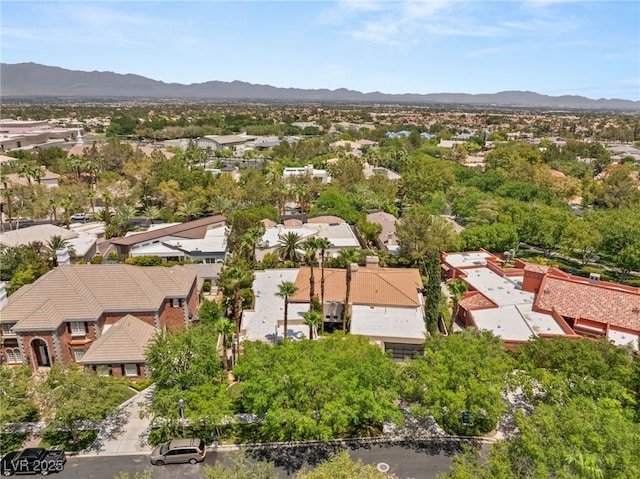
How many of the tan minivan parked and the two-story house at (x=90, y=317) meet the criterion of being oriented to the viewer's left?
1

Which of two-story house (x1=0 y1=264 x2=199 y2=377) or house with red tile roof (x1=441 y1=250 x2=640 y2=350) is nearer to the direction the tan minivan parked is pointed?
the two-story house

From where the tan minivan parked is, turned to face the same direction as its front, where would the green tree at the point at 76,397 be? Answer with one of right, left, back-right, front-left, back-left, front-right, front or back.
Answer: front-right

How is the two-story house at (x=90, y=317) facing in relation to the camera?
toward the camera

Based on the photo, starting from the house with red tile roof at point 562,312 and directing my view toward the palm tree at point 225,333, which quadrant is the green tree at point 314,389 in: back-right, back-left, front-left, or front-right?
front-left

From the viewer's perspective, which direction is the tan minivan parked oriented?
to the viewer's left

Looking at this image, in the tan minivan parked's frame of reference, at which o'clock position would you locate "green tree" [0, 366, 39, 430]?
The green tree is roughly at 1 o'clock from the tan minivan parked.

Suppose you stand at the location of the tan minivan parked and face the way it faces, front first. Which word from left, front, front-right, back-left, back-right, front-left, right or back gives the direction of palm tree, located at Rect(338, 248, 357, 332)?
back-right

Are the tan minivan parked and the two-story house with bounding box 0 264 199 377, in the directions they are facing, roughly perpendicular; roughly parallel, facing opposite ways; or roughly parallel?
roughly perpendicular

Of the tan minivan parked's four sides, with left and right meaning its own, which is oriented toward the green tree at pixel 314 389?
back

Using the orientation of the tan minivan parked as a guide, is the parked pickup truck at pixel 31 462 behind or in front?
in front

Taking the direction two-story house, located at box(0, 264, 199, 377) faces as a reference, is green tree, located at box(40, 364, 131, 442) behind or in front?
in front

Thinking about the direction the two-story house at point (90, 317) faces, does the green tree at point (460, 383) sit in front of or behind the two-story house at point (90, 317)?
in front

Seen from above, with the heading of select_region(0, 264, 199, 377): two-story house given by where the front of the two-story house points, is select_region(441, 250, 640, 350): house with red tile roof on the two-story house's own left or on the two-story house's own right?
on the two-story house's own left

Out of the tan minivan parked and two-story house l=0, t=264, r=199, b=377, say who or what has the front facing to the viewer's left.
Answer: the tan minivan parked
